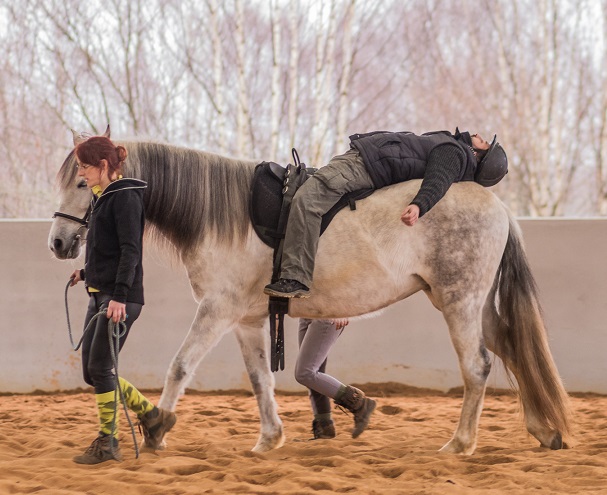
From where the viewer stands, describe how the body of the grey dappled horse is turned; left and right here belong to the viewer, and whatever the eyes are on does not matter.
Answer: facing to the left of the viewer
